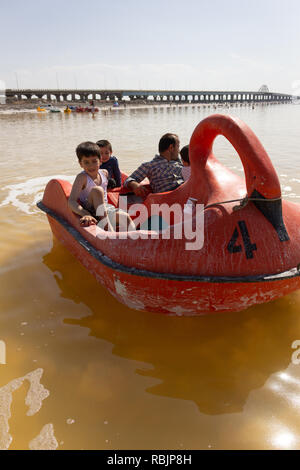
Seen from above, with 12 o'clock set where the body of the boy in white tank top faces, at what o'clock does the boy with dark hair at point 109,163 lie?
The boy with dark hair is roughly at 8 o'clock from the boy in white tank top.

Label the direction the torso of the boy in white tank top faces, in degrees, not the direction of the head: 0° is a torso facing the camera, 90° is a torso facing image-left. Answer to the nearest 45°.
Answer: approximately 315°
